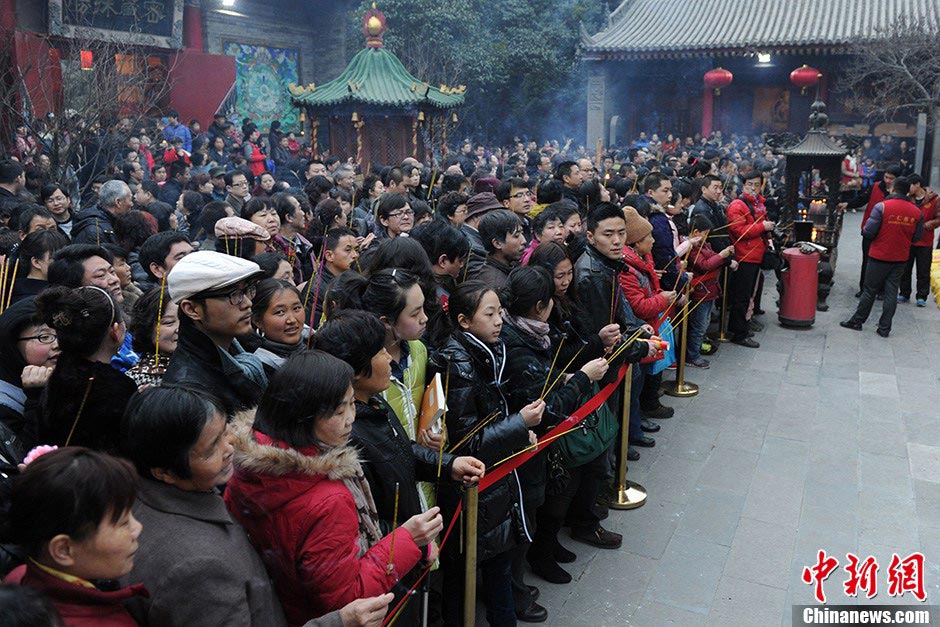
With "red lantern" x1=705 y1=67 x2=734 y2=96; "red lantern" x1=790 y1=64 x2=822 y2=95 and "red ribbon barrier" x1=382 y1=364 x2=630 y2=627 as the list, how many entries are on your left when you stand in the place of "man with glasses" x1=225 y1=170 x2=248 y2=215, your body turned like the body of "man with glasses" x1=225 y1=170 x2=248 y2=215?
2

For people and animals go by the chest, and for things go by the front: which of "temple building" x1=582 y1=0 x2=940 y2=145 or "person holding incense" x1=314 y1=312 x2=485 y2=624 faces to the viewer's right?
the person holding incense

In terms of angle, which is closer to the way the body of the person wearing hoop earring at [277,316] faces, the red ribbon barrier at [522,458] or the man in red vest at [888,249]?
the red ribbon barrier

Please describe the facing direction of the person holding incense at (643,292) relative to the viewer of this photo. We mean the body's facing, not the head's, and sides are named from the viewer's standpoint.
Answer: facing to the right of the viewer

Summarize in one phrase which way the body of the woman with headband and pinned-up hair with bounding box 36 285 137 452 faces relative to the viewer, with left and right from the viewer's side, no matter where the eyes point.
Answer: facing away from the viewer and to the right of the viewer

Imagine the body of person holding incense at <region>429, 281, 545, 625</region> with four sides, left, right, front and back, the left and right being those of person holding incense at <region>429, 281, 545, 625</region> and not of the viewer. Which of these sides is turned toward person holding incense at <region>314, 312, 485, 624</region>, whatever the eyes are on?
right

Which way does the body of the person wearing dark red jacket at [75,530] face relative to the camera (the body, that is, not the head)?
to the viewer's right

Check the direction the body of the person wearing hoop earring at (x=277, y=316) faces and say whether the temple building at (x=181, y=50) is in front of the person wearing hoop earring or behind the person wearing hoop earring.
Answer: behind

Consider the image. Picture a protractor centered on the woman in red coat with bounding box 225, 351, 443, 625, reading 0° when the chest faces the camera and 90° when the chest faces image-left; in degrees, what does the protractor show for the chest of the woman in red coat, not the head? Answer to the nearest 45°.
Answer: approximately 270°

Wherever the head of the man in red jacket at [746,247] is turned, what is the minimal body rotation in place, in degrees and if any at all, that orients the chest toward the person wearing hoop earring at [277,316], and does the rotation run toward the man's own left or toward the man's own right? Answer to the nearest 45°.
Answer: approximately 45° to the man's own right

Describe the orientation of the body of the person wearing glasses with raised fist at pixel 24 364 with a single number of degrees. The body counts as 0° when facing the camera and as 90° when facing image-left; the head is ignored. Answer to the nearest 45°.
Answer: approximately 315°

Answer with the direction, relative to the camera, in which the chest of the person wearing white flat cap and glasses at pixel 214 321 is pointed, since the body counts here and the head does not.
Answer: to the viewer's right
